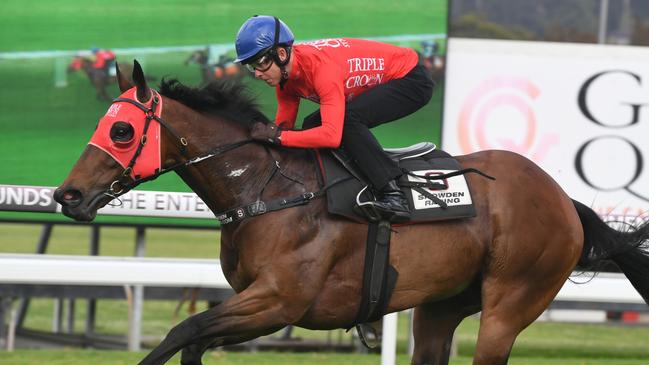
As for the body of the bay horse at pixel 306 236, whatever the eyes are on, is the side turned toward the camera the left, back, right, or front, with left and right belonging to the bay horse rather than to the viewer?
left

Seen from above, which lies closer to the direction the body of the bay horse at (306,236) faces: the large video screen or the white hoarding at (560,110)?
the large video screen

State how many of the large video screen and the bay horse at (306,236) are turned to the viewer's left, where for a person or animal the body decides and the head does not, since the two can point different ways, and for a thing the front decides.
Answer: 1

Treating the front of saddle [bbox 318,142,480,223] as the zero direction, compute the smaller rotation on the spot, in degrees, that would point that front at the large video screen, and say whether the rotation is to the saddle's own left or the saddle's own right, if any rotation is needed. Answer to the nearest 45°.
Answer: approximately 45° to the saddle's own right

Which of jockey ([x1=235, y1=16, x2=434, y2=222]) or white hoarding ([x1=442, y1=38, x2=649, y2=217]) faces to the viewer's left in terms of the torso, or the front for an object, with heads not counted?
the jockey

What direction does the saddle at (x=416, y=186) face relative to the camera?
to the viewer's left

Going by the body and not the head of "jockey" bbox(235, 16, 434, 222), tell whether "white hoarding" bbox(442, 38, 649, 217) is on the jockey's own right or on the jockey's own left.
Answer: on the jockey's own right

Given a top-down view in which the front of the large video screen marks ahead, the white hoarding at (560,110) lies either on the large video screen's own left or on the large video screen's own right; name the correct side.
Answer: on the large video screen's own left

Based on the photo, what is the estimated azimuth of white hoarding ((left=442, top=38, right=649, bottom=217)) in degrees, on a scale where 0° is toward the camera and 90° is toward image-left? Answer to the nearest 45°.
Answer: approximately 0°

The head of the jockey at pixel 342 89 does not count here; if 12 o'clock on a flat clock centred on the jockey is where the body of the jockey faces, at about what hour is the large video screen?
The large video screen is roughly at 2 o'clock from the jockey.

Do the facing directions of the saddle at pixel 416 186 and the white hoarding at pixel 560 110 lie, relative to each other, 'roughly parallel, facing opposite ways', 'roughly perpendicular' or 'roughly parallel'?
roughly perpendicular

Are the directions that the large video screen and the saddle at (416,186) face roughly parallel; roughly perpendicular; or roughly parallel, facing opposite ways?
roughly perpendicular

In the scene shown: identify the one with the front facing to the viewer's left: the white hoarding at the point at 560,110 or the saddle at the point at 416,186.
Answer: the saddle

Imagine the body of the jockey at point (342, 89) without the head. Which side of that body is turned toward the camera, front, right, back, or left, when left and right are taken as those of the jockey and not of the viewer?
left

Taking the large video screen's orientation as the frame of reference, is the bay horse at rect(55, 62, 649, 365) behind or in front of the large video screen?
in front

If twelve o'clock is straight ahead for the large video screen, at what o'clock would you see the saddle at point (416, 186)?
The saddle is roughly at 11 o'clock from the large video screen.
